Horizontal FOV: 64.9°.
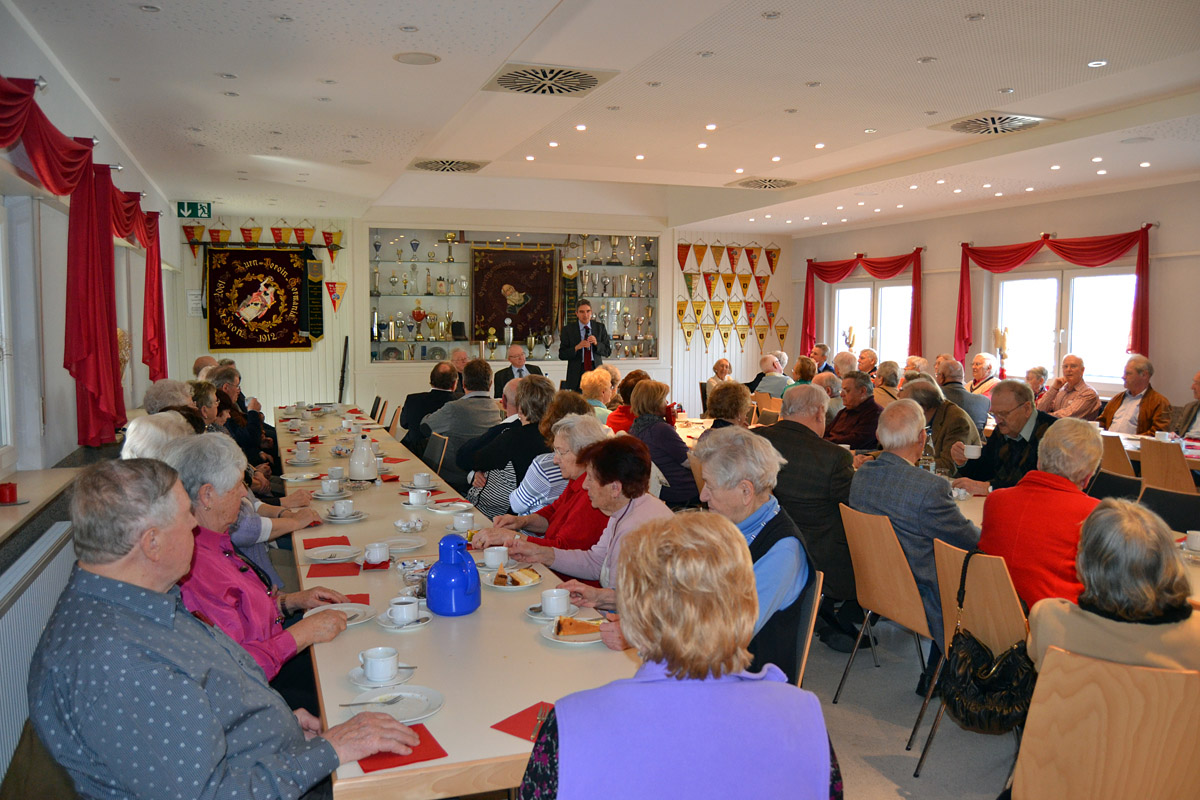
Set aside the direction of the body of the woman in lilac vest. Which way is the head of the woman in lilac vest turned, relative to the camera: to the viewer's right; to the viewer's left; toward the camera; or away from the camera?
away from the camera

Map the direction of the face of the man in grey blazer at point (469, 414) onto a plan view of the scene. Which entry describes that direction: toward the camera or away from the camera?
away from the camera

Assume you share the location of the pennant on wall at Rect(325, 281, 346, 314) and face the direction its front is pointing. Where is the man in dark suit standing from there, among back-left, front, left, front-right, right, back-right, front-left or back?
front-left

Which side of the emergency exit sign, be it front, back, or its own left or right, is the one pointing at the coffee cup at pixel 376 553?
front

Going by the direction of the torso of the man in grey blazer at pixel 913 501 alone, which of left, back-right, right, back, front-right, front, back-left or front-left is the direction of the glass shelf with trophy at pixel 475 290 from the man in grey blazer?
left

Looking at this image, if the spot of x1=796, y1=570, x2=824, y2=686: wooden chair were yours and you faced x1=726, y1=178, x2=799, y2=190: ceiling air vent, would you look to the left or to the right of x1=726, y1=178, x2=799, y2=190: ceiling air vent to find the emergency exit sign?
left

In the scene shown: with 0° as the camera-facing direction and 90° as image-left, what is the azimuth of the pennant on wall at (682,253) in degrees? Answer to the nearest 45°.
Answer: approximately 0°

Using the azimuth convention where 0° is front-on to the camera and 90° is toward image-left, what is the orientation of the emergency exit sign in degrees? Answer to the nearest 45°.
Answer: approximately 0°

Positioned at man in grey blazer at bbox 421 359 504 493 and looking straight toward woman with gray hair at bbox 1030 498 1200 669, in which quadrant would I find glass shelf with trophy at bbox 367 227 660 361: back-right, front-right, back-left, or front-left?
back-left

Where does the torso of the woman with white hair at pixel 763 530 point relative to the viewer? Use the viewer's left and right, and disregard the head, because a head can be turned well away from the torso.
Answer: facing to the left of the viewer

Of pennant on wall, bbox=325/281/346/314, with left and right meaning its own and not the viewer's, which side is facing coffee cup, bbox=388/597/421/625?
front

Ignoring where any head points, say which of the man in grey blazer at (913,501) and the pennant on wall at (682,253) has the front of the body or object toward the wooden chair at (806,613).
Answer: the pennant on wall

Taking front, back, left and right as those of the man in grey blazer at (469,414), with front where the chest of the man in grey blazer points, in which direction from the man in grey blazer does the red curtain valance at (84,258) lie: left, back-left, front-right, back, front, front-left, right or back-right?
back-left

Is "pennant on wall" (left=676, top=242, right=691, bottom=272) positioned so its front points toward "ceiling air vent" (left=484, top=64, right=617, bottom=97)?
yes

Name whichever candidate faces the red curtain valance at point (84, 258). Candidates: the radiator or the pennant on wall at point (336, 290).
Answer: the pennant on wall

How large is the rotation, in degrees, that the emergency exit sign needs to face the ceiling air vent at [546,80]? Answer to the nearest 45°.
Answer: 0° — it already faces it
